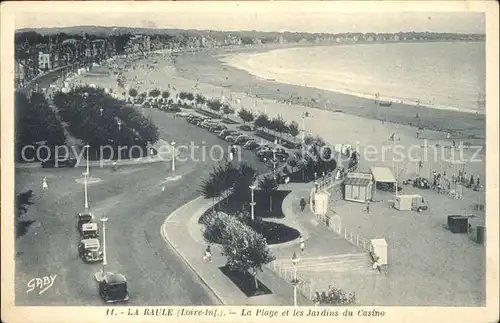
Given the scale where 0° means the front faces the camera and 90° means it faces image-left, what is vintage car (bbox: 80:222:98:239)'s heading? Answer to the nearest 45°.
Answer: approximately 180°
